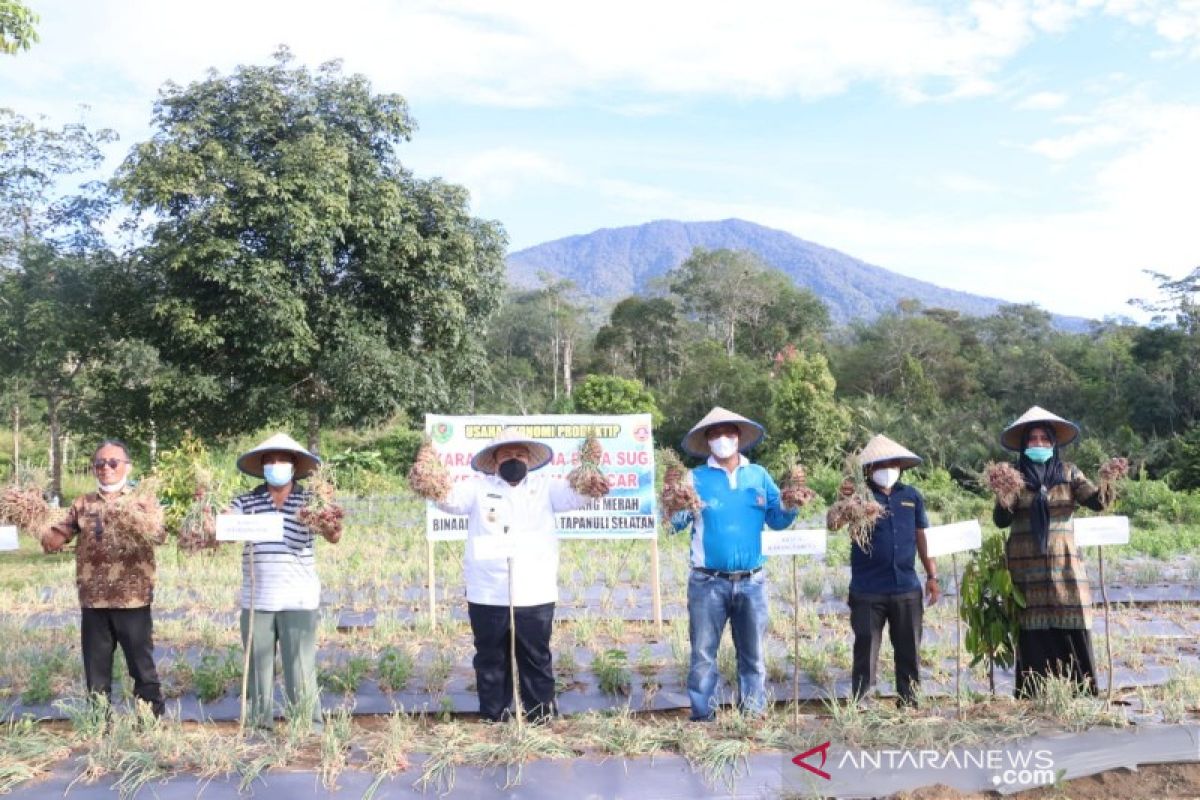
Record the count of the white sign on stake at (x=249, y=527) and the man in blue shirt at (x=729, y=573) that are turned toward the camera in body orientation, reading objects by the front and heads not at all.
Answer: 2

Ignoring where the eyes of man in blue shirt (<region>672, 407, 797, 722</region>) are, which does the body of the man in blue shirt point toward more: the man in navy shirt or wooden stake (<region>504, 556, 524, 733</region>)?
the wooden stake

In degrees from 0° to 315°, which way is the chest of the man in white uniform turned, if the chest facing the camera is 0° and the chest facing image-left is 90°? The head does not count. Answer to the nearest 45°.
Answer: approximately 0°

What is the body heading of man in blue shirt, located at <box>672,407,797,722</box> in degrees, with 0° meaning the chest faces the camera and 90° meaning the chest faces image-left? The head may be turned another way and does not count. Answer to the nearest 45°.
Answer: approximately 0°

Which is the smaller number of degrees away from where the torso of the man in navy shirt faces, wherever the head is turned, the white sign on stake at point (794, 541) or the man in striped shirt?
the white sign on stake

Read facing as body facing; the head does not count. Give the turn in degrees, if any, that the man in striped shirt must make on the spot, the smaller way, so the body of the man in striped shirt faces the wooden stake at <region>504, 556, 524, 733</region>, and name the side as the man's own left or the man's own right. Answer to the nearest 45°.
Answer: approximately 45° to the man's own left

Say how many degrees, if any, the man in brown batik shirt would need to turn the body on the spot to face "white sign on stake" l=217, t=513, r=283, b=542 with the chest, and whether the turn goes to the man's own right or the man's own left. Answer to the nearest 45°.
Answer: approximately 45° to the man's own left

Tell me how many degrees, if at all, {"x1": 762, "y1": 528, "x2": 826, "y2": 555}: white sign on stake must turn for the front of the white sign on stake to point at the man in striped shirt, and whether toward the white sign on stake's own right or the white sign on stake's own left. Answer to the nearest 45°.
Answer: approximately 90° to the white sign on stake's own right
